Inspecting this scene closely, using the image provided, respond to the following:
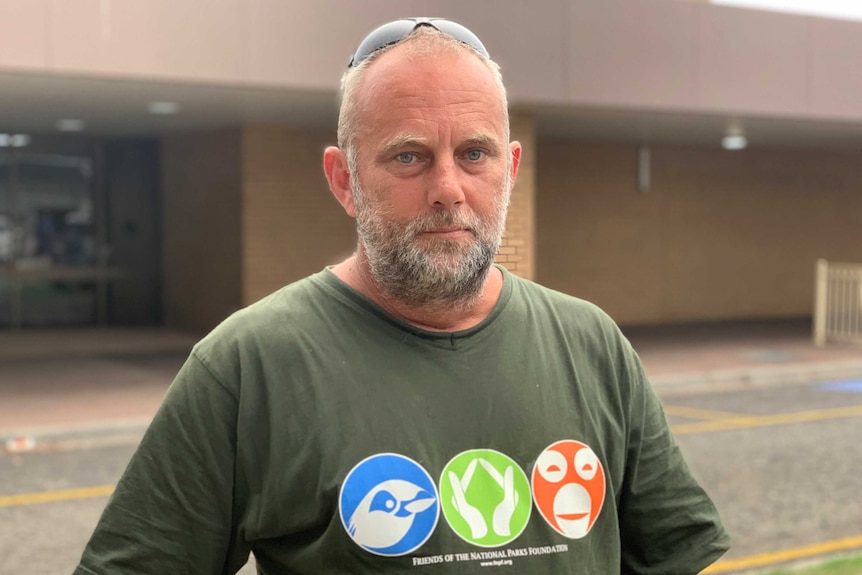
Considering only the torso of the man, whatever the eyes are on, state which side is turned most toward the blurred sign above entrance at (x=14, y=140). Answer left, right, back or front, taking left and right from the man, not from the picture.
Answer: back

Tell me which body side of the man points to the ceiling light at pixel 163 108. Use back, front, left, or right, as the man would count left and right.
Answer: back

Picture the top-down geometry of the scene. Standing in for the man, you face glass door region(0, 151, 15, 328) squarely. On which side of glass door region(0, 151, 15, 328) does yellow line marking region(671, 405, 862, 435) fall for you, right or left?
right

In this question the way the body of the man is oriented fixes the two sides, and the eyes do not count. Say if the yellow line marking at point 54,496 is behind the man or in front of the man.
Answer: behind

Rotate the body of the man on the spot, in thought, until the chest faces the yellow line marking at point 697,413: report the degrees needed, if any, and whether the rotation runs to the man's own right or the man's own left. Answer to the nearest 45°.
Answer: approximately 180°

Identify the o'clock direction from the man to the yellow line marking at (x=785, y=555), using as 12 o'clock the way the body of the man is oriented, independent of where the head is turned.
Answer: The yellow line marking is roughly at 7 o'clock from the man.

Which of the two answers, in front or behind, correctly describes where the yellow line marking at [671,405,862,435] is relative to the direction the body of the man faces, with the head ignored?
behind

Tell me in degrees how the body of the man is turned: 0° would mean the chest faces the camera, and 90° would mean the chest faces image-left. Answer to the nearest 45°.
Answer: approximately 0°
